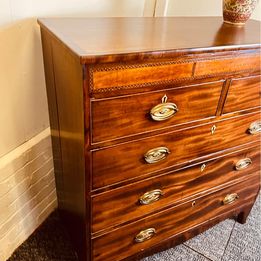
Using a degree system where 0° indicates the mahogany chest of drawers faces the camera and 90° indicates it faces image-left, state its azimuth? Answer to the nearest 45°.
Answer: approximately 315°
